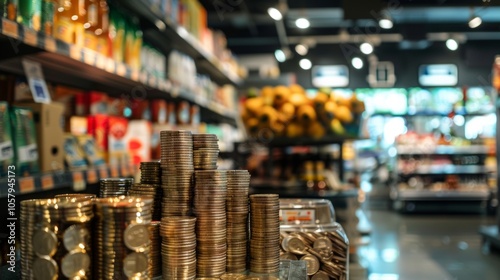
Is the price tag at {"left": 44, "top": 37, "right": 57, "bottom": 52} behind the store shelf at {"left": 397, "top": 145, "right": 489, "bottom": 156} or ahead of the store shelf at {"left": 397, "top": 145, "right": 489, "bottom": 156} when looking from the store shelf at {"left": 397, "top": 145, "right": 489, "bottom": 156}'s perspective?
ahead

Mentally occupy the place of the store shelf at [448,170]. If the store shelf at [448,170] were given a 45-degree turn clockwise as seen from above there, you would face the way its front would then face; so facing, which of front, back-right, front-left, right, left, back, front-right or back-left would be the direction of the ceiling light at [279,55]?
front-right

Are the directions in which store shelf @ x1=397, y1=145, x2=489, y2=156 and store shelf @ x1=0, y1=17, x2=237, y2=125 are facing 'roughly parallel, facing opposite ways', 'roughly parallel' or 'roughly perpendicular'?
roughly perpendicular

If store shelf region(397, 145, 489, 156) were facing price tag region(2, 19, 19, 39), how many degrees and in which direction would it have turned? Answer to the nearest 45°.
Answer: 0° — it already faces it

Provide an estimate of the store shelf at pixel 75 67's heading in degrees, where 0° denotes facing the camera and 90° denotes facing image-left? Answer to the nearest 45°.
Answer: approximately 315°

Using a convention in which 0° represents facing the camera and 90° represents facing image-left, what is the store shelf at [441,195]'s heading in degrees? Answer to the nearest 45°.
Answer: approximately 0°

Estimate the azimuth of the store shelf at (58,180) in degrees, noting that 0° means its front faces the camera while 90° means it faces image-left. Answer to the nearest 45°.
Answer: approximately 315°

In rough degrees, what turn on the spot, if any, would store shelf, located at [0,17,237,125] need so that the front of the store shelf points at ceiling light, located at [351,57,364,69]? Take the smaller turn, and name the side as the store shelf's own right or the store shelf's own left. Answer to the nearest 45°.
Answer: approximately 90° to the store shelf's own left

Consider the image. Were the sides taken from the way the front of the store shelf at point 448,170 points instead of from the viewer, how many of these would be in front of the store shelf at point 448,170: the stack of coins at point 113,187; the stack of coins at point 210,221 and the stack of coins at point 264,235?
3

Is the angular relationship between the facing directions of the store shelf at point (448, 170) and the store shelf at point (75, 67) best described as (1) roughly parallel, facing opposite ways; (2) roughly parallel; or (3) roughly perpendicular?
roughly perpendicular

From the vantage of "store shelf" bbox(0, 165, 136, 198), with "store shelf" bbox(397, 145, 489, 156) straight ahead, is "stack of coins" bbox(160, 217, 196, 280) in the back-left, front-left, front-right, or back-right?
back-right

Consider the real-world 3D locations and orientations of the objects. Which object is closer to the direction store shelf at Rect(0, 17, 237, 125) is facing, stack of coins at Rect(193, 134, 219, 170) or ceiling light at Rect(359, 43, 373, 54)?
the stack of coins

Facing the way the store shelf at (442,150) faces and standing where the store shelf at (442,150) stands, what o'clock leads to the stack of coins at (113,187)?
The stack of coins is roughly at 12 o'clock from the store shelf.

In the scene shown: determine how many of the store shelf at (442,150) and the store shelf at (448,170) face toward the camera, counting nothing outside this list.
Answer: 2

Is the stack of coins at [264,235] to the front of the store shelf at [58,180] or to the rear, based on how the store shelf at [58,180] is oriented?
to the front

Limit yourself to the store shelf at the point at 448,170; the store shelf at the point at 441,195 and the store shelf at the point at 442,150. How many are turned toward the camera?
3

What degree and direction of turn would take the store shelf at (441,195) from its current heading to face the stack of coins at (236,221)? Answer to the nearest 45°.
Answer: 0° — it already faces it
